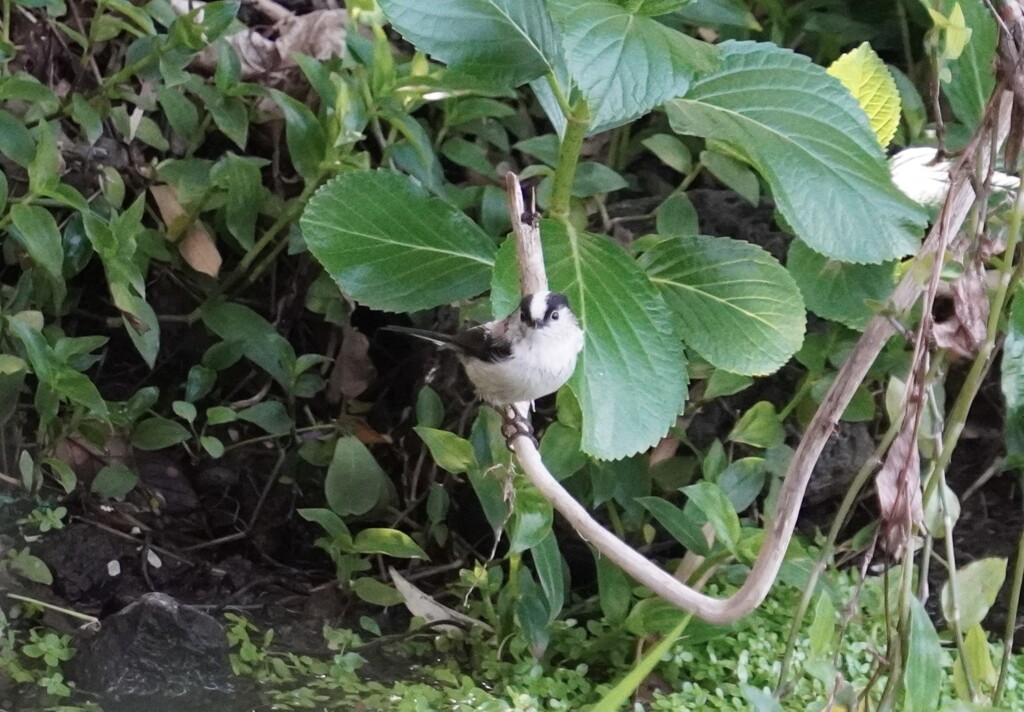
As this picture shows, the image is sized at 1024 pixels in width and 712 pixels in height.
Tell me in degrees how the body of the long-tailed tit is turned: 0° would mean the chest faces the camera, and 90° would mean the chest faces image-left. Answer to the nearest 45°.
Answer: approximately 315°
